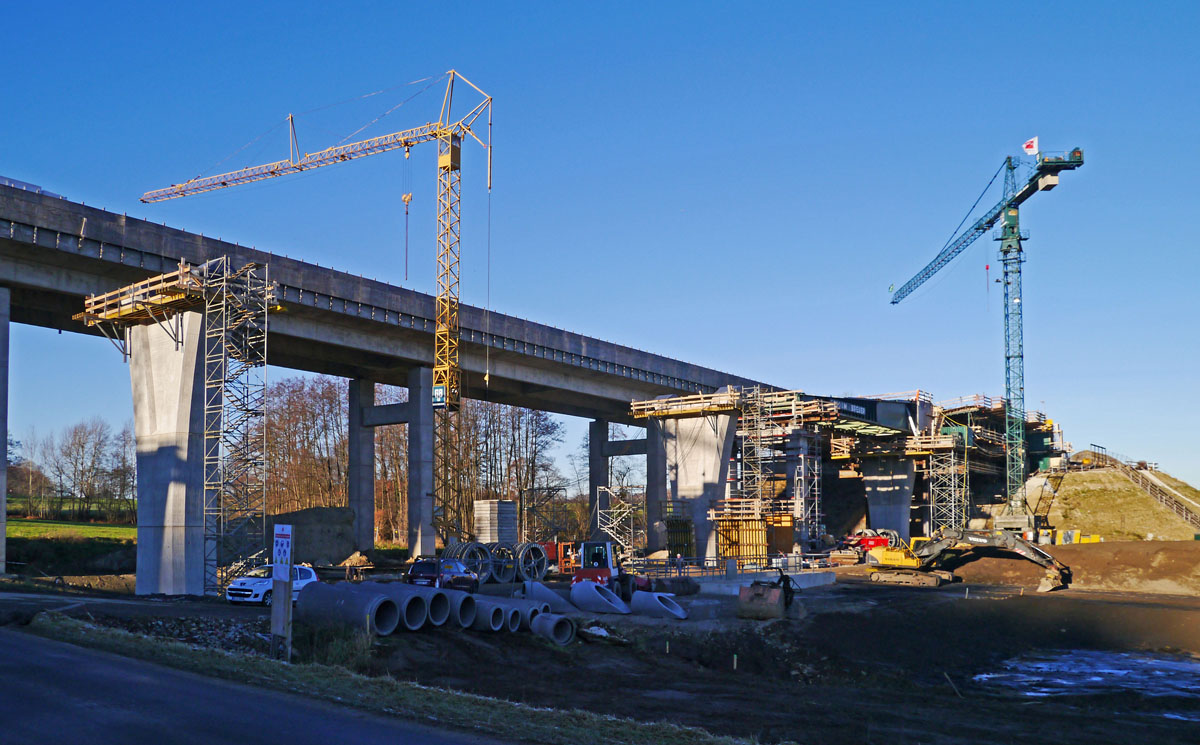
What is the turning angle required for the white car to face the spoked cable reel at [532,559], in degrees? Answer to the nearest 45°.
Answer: approximately 180°

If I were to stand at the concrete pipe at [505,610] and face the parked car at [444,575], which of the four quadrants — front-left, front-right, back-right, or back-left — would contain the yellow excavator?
front-right

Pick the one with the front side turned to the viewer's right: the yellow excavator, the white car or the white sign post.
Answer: the yellow excavator

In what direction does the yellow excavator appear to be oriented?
to the viewer's right

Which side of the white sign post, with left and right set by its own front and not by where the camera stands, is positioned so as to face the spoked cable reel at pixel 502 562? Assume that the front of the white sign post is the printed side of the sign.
back

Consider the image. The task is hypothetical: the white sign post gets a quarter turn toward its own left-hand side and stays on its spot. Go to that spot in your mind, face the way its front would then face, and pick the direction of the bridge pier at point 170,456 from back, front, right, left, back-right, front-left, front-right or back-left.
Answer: left

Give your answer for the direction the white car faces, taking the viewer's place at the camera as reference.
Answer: facing the viewer and to the left of the viewer

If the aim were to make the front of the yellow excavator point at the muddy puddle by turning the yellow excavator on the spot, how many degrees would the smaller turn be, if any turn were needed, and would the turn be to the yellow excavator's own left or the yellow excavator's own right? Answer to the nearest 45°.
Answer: approximately 90° to the yellow excavator's own right

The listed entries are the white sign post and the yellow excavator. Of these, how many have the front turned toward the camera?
1

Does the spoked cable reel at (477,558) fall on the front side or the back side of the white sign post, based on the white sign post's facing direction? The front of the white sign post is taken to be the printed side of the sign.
on the back side

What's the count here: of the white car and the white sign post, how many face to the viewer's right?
0

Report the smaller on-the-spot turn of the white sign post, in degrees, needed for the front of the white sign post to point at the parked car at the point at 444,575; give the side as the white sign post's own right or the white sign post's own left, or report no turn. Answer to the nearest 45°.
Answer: approximately 180°

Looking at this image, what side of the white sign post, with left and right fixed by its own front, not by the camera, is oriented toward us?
front
